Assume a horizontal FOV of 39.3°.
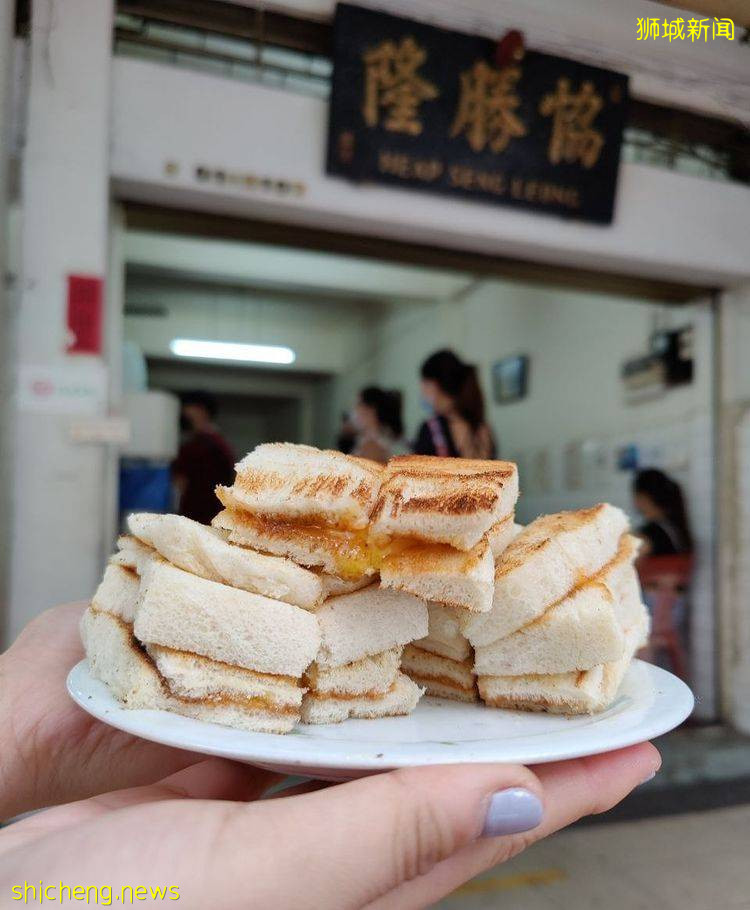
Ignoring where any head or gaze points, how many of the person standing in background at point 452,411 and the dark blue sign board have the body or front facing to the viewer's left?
1

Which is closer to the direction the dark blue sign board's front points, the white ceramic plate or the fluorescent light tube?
the white ceramic plate

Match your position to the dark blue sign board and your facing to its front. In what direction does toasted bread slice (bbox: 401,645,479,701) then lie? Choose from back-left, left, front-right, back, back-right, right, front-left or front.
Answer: front-right

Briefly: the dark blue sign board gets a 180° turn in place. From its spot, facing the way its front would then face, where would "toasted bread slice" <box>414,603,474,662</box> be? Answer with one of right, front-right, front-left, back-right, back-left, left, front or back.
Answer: back-left

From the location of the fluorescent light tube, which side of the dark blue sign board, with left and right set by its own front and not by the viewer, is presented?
back

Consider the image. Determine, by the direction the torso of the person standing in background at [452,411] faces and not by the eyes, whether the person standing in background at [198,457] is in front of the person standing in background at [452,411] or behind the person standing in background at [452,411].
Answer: in front

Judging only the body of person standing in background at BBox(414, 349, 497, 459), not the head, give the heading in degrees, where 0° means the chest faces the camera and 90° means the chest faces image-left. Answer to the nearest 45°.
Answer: approximately 90°

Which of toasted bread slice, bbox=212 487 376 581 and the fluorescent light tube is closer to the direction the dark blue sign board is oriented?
the toasted bread slice
